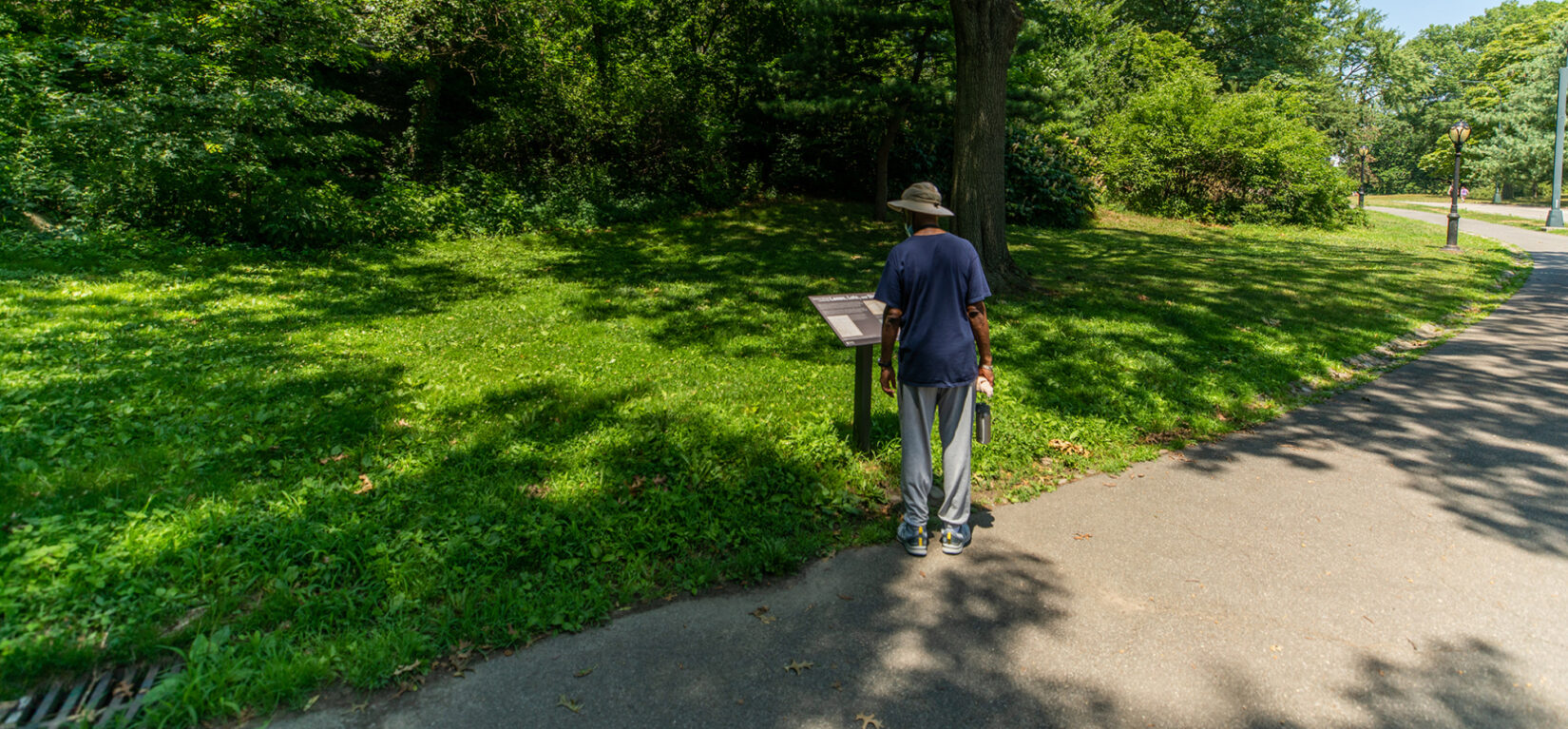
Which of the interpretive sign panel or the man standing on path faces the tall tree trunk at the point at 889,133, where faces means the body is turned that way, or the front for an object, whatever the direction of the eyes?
the man standing on path

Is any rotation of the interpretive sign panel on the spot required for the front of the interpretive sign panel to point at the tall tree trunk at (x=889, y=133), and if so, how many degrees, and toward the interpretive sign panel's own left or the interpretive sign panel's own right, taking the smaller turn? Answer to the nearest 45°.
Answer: approximately 135° to the interpretive sign panel's own left

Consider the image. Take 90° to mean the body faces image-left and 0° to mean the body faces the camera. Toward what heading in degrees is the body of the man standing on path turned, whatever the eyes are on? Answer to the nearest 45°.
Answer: approximately 180°

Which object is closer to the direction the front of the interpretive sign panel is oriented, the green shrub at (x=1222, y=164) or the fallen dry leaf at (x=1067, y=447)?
the fallen dry leaf

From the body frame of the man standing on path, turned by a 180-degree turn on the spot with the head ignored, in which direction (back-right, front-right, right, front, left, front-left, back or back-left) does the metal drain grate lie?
front-right

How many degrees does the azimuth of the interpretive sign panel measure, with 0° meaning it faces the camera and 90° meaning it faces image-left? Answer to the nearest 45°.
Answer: approximately 315°

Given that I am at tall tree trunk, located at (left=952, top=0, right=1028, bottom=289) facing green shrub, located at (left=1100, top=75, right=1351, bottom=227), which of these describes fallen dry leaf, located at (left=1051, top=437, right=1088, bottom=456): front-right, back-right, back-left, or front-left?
back-right

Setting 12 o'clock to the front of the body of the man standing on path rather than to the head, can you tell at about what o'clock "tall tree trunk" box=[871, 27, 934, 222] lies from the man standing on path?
The tall tree trunk is roughly at 12 o'clock from the man standing on path.

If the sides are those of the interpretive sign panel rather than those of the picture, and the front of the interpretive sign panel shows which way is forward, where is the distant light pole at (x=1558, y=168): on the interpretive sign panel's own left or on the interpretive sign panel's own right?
on the interpretive sign panel's own left

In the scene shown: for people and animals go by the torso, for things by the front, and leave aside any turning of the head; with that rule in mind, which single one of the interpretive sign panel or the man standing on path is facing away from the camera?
the man standing on path

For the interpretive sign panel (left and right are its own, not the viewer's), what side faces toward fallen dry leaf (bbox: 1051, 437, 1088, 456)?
left

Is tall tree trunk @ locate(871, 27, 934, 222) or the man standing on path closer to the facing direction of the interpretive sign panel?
the man standing on path
